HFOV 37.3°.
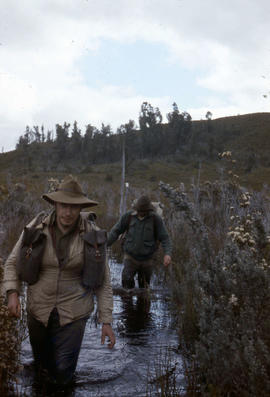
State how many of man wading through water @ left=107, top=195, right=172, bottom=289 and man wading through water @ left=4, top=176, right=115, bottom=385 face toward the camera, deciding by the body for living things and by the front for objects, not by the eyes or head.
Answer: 2

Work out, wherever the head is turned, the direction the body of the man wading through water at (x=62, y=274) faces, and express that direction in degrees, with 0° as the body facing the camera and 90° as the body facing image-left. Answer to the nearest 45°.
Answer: approximately 0°

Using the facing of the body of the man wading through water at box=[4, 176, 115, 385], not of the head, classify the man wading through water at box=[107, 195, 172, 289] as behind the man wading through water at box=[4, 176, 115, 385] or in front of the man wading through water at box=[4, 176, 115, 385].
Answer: behind

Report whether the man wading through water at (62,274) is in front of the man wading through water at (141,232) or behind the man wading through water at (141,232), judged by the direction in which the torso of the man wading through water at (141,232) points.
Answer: in front
